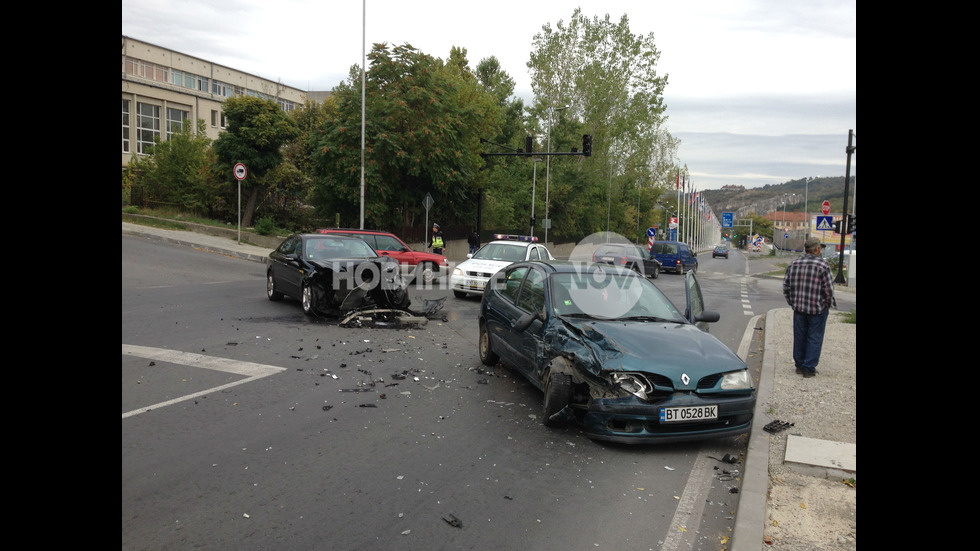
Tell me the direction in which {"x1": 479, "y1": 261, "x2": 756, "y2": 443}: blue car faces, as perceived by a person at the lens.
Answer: facing the viewer and to the right of the viewer

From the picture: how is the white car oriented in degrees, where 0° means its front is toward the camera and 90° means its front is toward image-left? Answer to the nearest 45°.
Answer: approximately 45°

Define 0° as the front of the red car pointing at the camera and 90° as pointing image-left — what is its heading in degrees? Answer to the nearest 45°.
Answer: approximately 270°

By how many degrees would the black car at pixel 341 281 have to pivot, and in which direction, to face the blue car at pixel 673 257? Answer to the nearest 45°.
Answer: approximately 90° to its left

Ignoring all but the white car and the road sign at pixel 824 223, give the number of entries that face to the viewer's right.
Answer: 0

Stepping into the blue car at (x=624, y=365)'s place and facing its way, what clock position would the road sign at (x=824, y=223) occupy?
The road sign is roughly at 8 o'clock from the blue car.

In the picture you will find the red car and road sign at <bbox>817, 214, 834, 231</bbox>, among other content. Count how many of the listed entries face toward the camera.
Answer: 1

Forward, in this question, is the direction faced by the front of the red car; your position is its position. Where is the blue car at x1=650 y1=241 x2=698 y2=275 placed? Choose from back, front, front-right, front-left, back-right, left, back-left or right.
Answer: front-left

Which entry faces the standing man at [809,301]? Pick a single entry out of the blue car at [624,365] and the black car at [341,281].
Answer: the black car

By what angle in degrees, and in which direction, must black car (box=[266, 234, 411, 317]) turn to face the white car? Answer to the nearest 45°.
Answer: approximately 90° to its left

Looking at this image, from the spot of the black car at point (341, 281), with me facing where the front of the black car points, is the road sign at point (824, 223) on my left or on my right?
on my left

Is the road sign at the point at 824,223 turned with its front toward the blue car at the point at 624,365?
yes

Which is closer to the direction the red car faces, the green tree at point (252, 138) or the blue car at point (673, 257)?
the blue car

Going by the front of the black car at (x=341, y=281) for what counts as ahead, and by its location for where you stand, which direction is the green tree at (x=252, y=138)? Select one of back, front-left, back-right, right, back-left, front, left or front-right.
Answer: back-left

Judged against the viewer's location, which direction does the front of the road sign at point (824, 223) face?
facing the viewer

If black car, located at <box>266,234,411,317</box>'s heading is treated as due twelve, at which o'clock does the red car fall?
The red car is roughly at 8 o'clock from the black car.
